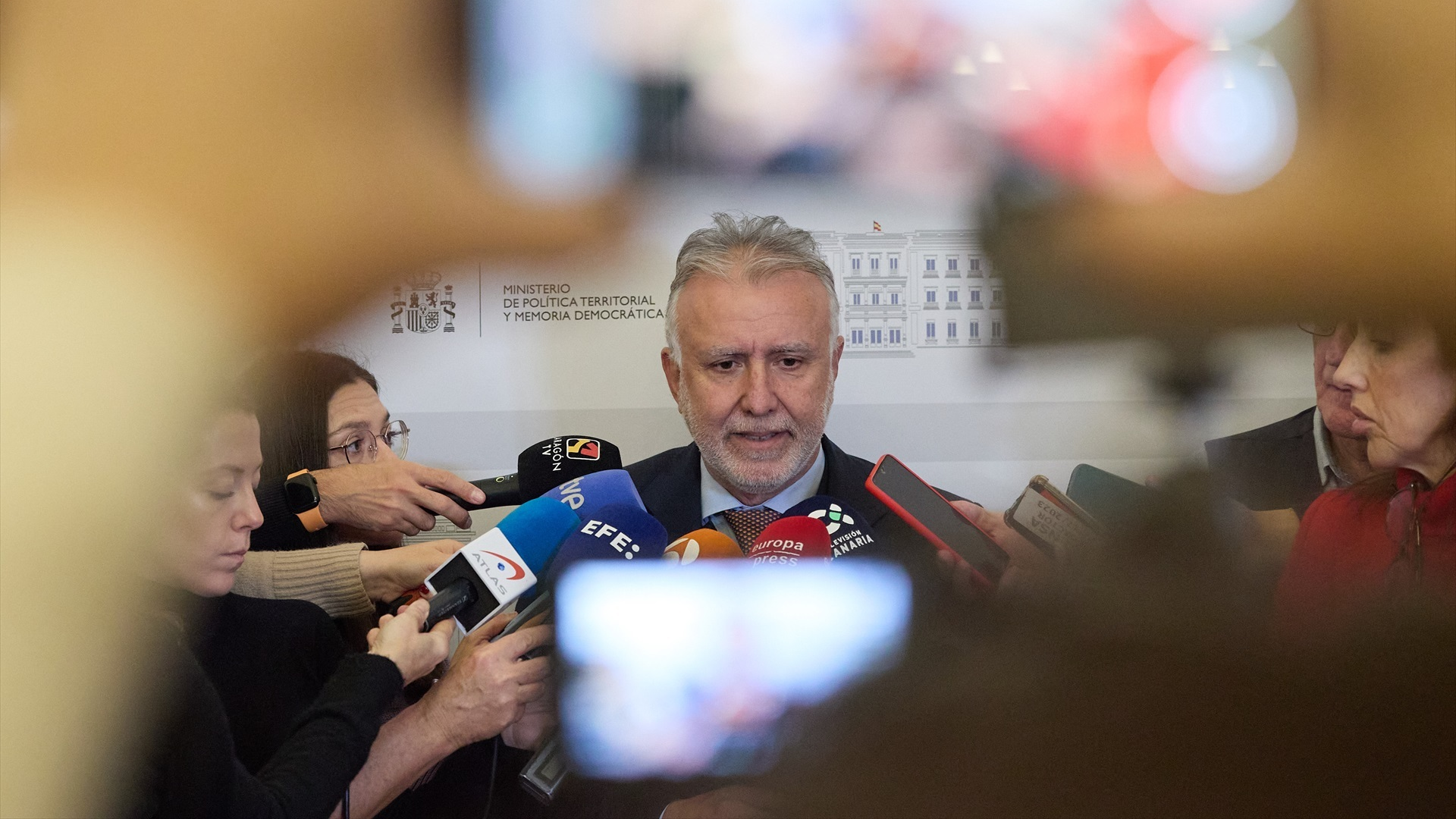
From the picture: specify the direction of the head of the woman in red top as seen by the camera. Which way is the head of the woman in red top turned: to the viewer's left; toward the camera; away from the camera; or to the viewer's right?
to the viewer's left

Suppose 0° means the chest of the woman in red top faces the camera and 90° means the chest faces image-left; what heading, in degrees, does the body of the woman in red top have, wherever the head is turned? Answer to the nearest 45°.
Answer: approximately 45°
